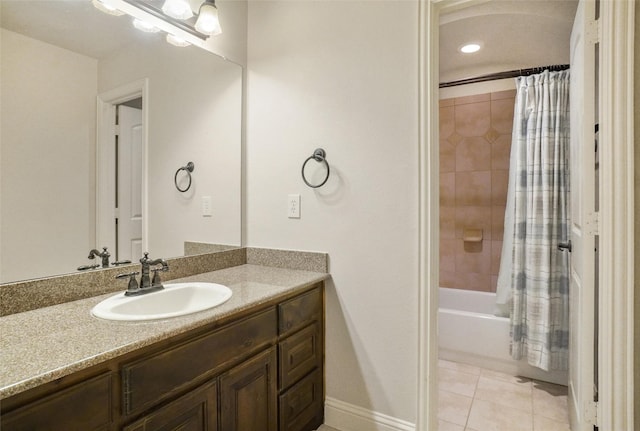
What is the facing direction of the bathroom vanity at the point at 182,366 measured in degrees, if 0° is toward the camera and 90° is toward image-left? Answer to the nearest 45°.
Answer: approximately 315°

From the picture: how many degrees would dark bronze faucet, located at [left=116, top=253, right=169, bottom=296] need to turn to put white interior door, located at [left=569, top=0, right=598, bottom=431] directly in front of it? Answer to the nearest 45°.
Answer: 0° — it already faces it

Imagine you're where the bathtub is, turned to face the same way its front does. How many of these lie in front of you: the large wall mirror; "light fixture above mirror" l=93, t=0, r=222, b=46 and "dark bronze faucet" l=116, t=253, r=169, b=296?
3

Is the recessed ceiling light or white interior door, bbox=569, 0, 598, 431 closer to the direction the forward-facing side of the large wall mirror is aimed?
the white interior door

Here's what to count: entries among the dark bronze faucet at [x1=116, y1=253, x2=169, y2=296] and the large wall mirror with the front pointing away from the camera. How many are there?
0

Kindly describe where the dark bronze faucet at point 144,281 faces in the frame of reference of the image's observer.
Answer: facing the viewer and to the right of the viewer

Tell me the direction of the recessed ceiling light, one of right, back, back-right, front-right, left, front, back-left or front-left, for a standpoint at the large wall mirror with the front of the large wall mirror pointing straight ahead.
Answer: front-left

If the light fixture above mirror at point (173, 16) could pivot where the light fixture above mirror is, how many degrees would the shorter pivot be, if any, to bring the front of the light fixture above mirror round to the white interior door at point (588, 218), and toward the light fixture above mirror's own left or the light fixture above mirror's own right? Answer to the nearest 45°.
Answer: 0° — it already faces it

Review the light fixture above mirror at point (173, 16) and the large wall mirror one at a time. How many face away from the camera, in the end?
0

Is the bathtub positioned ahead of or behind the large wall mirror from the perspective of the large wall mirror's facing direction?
ahead

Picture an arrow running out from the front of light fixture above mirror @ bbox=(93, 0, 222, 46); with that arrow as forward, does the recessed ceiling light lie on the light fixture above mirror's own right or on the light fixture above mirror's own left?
on the light fixture above mirror's own left
